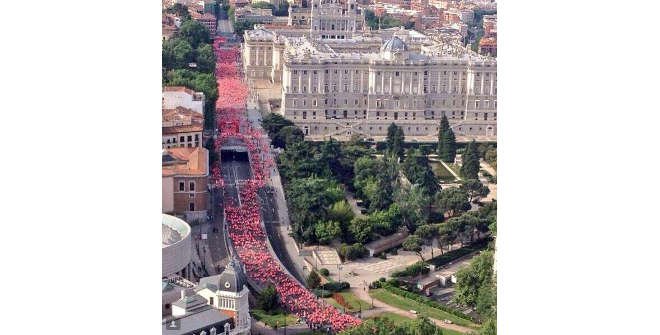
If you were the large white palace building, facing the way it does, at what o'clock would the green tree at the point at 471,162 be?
The green tree is roughly at 11 o'clock from the large white palace building.

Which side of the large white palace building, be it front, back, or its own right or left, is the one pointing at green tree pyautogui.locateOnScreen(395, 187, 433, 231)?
front

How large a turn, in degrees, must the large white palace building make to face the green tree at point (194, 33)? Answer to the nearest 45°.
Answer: approximately 135° to its right

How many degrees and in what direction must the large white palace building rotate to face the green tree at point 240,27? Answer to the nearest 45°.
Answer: approximately 135° to its right

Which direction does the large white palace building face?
toward the camera

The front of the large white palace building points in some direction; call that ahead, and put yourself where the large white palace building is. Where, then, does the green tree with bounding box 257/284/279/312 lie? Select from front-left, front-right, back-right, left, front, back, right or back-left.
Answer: front

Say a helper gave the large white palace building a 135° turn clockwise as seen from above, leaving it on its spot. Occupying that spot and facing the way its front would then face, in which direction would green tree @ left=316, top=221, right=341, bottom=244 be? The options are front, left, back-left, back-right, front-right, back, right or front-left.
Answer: back-left

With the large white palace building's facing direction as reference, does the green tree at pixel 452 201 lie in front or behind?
in front

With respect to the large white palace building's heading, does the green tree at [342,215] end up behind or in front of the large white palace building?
in front

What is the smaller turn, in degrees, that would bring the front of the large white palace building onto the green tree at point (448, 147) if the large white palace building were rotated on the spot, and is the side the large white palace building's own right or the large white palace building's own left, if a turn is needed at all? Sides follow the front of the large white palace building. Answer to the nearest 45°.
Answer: approximately 45° to the large white palace building's own left

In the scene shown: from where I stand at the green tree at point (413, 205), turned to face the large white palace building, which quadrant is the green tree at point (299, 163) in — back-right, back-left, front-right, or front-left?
front-left

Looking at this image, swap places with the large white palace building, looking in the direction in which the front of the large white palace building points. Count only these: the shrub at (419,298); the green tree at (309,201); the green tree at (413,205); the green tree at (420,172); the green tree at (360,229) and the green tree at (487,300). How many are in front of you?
6

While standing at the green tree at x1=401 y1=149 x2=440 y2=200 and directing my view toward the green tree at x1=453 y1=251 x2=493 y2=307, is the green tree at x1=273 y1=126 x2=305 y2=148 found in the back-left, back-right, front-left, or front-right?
back-right

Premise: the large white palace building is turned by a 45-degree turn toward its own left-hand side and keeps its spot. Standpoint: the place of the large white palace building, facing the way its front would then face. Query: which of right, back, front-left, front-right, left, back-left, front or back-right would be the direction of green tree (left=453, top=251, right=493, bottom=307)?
front-right

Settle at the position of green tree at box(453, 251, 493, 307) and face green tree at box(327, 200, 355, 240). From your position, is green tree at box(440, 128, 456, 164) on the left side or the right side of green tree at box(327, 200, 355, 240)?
right

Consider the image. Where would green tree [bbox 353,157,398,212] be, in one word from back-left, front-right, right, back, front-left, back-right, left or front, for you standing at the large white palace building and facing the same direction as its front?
front
